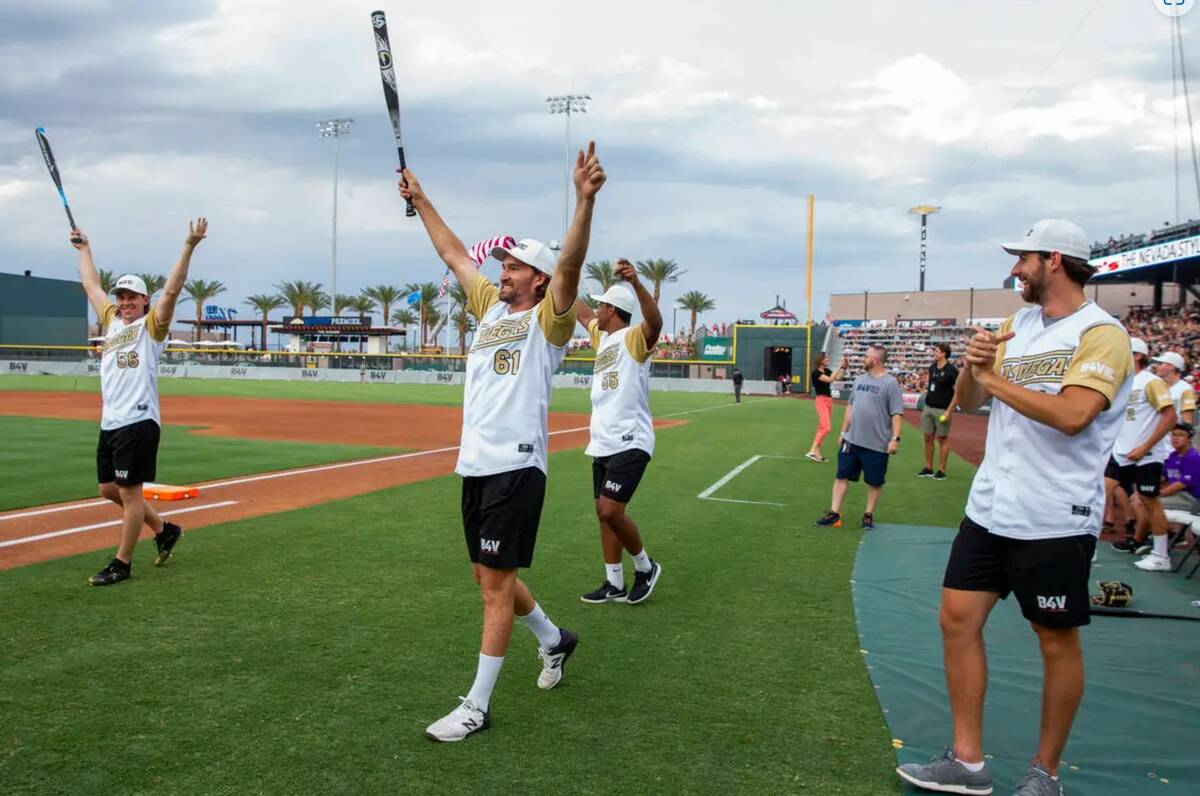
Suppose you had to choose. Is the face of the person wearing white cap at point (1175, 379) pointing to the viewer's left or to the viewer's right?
to the viewer's left

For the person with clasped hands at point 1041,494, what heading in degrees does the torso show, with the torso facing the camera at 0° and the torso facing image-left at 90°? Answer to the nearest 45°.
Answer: approximately 45°

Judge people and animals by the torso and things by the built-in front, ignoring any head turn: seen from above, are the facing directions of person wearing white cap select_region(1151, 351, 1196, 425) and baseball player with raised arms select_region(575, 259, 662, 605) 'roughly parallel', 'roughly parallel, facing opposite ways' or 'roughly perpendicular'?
roughly perpendicular

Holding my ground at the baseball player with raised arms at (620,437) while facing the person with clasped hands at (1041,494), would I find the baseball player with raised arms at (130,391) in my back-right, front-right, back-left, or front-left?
back-right

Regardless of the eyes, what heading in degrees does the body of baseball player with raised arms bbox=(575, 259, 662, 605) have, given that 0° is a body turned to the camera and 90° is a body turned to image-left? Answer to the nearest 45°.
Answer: approximately 45°

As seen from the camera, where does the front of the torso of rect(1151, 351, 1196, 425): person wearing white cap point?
to the viewer's left

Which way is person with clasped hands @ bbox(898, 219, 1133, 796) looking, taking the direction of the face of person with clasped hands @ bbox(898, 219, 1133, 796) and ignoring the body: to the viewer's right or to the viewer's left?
to the viewer's left

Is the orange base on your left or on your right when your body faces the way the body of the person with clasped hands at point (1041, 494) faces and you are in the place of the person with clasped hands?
on your right

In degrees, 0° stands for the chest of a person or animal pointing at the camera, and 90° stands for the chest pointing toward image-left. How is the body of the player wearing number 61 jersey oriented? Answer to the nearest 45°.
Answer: approximately 45°
